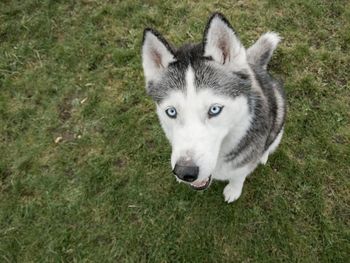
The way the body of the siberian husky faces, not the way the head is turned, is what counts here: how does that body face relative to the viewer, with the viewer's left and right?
facing the viewer and to the left of the viewer
